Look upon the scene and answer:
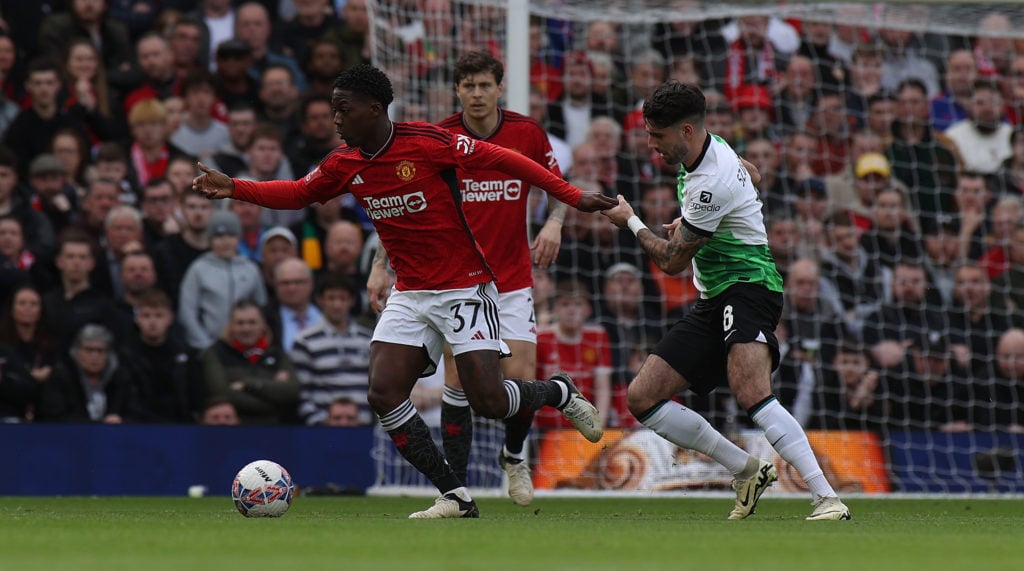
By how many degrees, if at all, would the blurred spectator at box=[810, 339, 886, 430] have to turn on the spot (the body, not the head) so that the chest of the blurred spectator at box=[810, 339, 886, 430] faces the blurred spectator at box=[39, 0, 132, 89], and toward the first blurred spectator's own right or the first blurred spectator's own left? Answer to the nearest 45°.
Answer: approximately 90° to the first blurred spectator's own right

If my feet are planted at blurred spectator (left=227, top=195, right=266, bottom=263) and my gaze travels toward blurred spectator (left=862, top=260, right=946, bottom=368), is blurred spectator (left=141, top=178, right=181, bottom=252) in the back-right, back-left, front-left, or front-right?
back-right

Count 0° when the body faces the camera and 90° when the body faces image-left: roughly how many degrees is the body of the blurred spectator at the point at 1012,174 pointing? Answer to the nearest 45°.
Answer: approximately 0°

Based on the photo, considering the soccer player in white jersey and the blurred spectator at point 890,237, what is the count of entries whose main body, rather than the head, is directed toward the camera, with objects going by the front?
1

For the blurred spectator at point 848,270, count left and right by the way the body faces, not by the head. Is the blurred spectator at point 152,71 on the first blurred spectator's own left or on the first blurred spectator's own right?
on the first blurred spectator's own right

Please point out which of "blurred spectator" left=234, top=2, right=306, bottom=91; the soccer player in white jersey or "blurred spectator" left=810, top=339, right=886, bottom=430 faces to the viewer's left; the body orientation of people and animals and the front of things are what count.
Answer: the soccer player in white jersey

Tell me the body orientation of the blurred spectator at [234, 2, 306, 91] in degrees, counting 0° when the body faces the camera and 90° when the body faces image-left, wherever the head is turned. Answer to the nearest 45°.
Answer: approximately 0°
